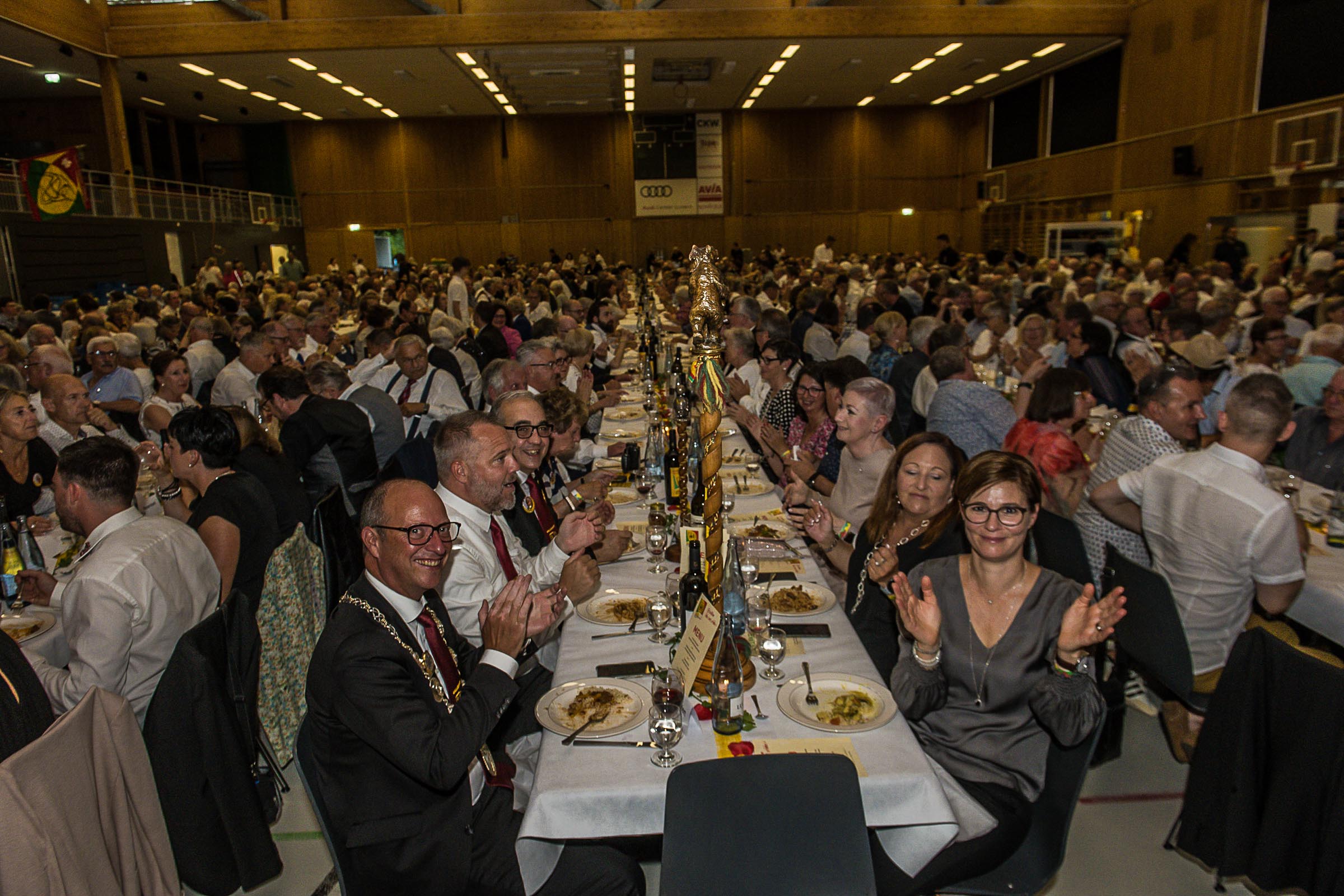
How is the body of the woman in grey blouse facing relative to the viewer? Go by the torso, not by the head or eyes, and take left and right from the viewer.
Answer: facing the viewer

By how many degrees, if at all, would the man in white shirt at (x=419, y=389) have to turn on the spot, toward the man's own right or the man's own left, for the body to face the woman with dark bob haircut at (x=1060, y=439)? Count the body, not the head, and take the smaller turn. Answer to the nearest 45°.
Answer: approximately 45° to the man's own left

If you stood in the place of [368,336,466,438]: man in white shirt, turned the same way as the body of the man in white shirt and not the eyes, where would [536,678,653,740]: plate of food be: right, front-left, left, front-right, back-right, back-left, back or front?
front

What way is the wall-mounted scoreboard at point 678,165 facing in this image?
toward the camera

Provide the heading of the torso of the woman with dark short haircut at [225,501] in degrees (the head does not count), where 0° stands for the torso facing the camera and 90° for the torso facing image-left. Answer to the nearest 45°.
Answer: approximately 135°

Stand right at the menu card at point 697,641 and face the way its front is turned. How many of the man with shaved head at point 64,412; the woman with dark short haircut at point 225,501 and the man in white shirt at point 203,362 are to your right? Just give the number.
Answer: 3

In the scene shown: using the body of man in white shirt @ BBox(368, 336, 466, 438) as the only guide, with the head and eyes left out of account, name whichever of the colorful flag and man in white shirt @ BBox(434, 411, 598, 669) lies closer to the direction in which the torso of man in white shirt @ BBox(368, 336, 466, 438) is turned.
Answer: the man in white shirt

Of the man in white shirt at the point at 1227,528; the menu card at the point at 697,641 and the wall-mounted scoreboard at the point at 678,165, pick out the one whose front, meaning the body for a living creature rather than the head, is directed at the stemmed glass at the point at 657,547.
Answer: the wall-mounted scoreboard

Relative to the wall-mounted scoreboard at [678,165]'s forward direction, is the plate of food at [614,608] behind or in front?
in front

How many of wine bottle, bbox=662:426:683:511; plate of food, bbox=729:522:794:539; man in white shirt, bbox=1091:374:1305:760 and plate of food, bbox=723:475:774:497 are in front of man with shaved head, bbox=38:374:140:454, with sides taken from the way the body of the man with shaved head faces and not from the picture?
4

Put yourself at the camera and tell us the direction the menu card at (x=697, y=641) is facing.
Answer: facing the viewer and to the left of the viewer

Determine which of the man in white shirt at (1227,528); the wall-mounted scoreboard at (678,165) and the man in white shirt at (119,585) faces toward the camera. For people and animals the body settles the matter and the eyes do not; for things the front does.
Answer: the wall-mounted scoreboard

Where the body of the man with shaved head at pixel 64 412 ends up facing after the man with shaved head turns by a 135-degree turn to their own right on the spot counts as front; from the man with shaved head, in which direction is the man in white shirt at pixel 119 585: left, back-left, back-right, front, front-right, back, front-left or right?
left

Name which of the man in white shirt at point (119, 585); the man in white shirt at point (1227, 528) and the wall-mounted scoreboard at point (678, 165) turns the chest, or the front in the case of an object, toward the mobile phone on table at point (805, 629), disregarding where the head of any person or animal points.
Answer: the wall-mounted scoreboard

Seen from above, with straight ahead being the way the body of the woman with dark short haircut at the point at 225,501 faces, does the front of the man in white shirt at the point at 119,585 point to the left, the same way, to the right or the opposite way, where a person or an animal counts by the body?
the same way

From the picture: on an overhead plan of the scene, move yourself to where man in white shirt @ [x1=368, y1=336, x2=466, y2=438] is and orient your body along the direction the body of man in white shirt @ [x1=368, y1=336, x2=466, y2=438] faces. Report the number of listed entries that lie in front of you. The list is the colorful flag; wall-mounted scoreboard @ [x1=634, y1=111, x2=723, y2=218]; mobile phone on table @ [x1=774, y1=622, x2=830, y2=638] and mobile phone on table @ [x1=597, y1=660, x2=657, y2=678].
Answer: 2
